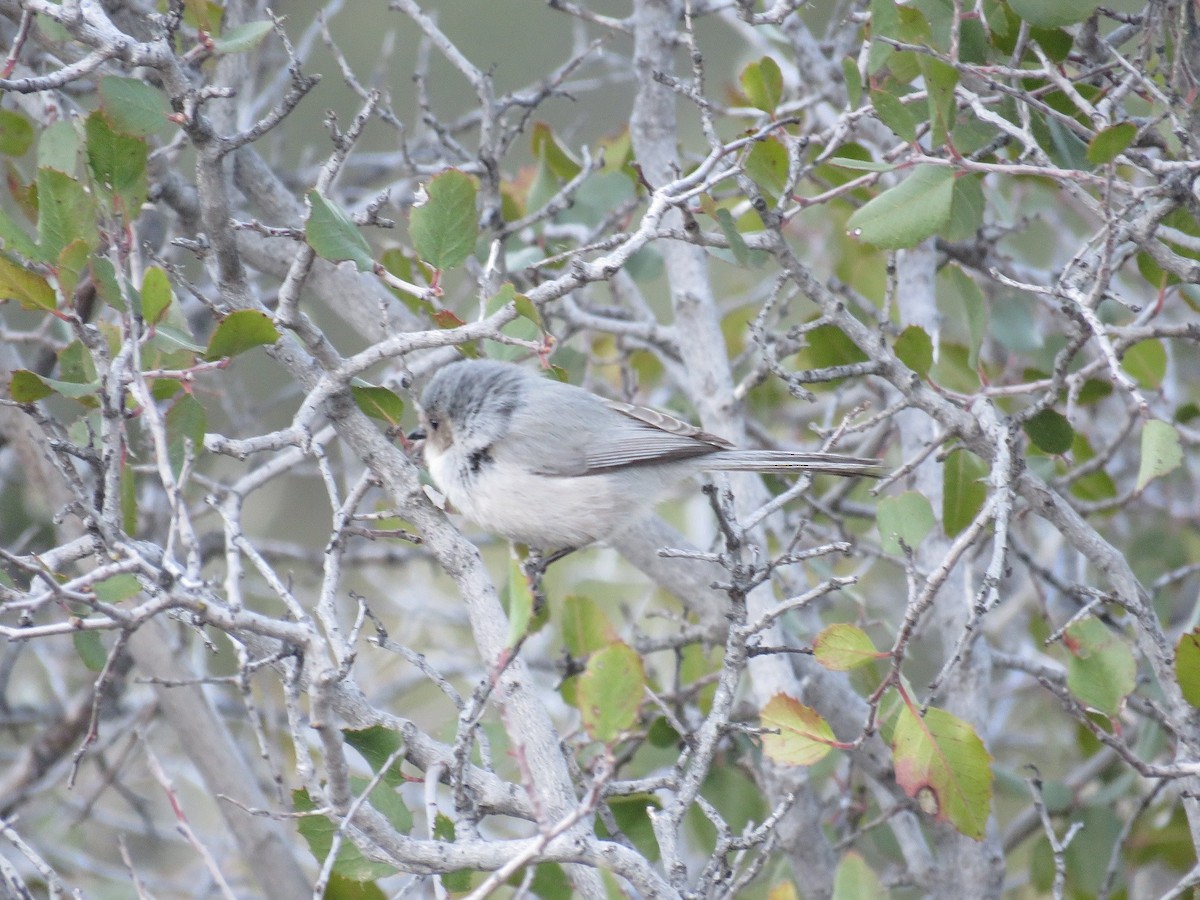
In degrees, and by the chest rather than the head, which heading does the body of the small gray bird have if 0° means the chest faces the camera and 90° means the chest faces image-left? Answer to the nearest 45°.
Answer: approximately 90°
